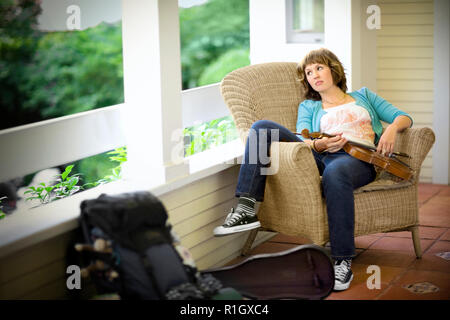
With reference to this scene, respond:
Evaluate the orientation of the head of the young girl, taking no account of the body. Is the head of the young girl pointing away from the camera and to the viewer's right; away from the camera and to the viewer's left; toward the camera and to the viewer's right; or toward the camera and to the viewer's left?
toward the camera and to the viewer's left

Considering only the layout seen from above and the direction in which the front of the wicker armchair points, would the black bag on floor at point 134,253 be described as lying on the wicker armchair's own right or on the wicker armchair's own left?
on the wicker armchair's own right

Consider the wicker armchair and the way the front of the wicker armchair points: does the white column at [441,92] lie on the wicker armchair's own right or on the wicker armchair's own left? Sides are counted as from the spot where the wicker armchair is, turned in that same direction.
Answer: on the wicker armchair's own left

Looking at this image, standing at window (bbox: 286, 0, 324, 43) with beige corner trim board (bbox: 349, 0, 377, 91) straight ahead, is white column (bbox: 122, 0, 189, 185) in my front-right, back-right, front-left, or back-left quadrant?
back-right

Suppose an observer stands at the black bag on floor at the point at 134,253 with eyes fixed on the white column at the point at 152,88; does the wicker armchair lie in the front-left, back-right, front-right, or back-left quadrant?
front-right

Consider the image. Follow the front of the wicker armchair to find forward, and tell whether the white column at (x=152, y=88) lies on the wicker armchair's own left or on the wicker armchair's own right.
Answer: on the wicker armchair's own right
